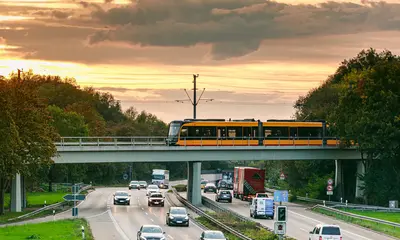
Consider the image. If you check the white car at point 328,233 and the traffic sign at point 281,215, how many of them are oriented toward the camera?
1

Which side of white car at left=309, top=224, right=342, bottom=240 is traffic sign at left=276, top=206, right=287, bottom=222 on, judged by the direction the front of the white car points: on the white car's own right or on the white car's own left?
on the white car's own left

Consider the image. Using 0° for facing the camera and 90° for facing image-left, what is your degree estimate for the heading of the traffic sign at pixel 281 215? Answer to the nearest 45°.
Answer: approximately 0°

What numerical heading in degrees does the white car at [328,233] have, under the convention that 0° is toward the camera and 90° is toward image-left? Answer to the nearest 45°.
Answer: approximately 135°
